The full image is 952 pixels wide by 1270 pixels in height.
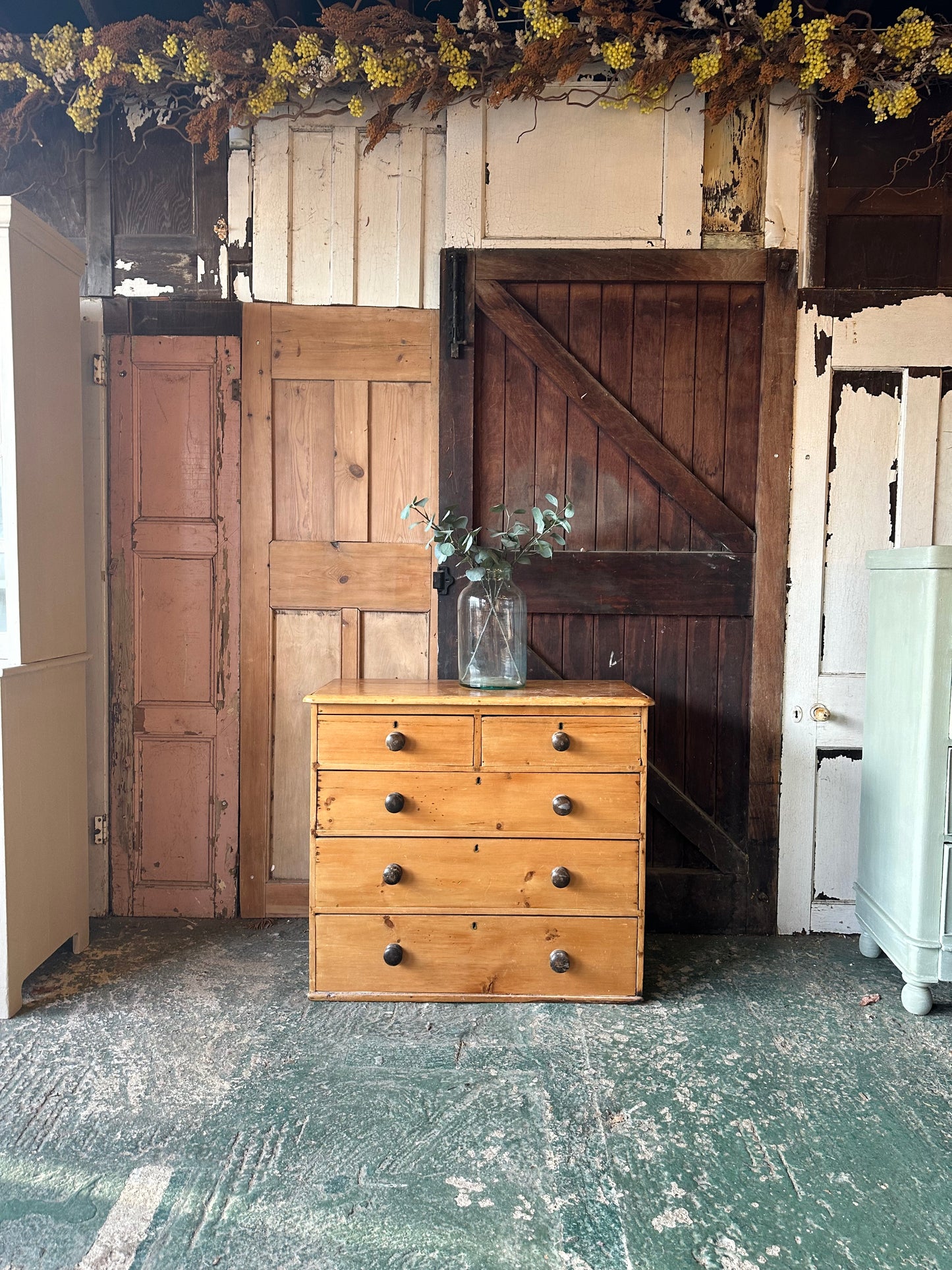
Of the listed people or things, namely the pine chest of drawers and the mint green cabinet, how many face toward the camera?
2

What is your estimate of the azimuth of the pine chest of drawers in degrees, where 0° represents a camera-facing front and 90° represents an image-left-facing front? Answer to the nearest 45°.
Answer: approximately 0°

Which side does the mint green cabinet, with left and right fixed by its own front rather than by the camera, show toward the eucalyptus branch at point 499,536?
right

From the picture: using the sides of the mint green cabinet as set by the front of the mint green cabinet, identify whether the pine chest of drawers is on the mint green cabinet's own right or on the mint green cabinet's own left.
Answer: on the mint green cabinet's own right

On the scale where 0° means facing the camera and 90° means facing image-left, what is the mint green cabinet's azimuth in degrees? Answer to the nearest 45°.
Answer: approximately 0°

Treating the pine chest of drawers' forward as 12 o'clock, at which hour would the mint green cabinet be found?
The mint green cabinet is roughly at 9 o'clock from the pine chest of drawers.

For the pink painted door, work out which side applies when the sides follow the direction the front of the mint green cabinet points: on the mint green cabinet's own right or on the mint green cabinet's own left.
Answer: on the mint green cabinet's own right
